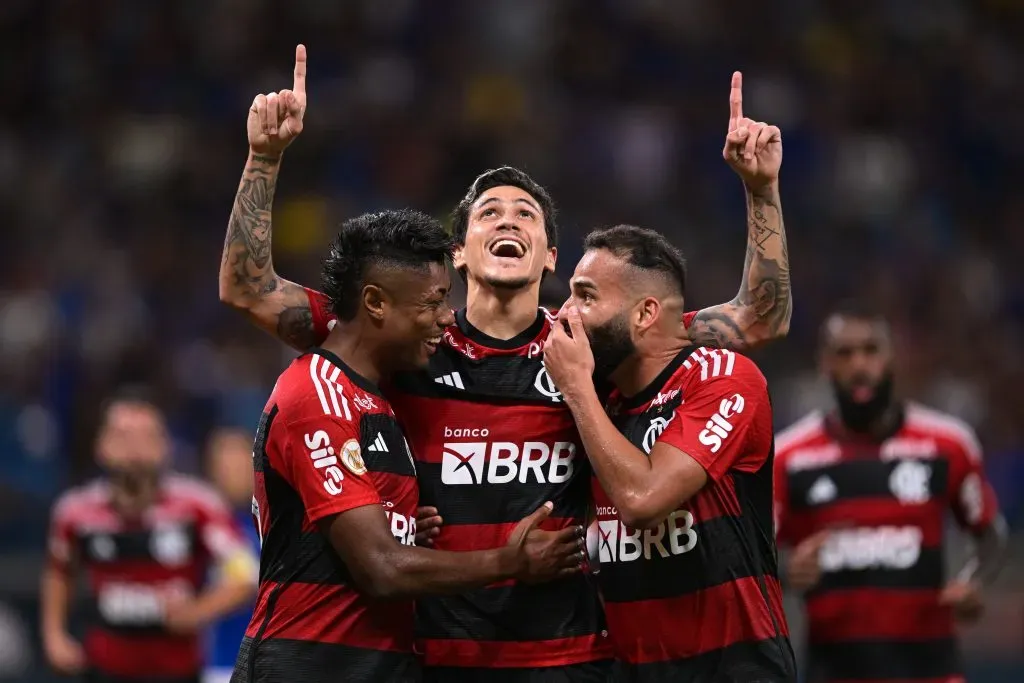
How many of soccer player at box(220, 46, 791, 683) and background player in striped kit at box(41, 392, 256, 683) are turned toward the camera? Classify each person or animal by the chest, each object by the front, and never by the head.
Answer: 2

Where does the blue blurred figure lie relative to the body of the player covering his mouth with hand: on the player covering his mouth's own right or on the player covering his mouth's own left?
on the player covering his mouth's own right

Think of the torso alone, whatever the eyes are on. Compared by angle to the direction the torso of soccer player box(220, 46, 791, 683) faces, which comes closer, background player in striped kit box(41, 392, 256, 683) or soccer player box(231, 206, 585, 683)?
the soccer player

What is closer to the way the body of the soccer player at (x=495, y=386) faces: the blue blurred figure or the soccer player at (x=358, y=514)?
the soccer player

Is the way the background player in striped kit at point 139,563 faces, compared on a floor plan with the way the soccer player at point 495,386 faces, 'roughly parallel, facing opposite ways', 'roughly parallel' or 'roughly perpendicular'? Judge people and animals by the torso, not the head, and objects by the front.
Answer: roughly parallel

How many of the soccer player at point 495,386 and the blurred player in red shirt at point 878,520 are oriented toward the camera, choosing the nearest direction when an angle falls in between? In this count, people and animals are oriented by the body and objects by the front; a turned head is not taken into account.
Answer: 2

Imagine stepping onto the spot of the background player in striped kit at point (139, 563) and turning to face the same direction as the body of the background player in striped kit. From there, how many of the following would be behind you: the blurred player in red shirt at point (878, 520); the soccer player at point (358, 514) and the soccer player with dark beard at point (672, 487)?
0

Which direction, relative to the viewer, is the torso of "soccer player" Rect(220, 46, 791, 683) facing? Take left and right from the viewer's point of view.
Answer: facing the viewer

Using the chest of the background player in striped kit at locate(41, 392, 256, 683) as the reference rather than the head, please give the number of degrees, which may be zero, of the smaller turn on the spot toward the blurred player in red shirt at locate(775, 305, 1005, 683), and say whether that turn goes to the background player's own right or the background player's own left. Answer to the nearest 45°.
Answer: approximately 45° to the background player's own left

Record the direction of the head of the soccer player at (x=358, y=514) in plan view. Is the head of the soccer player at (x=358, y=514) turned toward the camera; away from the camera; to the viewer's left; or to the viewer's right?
to the viewer's right

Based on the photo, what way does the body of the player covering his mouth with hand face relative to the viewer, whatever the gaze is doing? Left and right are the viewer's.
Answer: facing the viewer and to the left of the viewer

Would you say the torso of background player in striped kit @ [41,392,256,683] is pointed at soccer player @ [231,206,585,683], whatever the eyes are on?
yes

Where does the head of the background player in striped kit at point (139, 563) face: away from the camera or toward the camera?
toward the camera

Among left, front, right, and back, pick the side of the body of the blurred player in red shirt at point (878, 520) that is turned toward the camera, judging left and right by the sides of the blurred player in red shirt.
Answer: front

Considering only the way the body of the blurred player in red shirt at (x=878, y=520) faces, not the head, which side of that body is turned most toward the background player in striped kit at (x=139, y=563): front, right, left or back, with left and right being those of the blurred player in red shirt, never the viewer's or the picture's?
right

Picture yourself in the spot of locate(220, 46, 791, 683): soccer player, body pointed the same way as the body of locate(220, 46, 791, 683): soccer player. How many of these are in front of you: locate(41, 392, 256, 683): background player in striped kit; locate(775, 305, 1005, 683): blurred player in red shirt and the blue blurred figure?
0

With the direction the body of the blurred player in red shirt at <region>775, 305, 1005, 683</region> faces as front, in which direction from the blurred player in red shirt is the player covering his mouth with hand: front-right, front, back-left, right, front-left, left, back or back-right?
front

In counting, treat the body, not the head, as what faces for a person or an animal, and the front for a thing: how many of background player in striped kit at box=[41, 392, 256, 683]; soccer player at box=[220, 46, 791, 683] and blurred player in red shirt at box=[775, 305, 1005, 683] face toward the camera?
3
